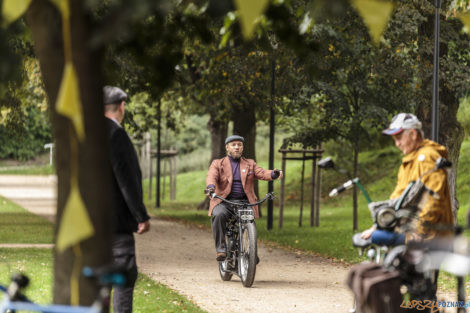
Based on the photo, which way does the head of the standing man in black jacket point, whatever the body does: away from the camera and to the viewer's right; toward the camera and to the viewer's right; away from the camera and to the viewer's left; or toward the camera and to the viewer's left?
away from the camera and to the viewer's right

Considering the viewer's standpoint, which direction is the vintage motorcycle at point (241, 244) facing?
facing the viewer

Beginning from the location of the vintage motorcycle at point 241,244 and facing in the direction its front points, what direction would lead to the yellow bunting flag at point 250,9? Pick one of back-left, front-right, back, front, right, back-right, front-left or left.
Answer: front

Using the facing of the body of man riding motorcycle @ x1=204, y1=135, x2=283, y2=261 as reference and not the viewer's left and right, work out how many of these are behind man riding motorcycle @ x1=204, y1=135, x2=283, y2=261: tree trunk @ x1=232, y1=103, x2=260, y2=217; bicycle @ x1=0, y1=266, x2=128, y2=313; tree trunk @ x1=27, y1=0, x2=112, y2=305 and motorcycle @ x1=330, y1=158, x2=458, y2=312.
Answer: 1

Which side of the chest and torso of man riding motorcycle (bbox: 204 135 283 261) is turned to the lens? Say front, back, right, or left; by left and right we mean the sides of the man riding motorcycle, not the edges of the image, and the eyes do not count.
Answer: front

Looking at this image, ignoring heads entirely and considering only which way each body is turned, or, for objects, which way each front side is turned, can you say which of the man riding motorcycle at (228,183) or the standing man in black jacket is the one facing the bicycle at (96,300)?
the man riding motorcycle

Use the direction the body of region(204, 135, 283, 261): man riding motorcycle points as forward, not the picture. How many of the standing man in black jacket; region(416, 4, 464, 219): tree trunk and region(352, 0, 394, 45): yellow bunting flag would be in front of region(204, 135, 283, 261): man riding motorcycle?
2

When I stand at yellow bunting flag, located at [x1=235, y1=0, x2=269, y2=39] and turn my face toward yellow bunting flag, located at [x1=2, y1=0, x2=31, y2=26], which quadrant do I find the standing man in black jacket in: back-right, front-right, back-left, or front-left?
front-right

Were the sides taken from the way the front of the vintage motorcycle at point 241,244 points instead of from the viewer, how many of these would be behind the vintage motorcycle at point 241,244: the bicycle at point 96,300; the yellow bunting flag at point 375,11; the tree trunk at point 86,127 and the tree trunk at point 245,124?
1

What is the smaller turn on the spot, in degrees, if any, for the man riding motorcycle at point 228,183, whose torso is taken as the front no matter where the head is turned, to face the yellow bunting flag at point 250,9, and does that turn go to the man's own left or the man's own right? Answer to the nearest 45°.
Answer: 0° — they already face it

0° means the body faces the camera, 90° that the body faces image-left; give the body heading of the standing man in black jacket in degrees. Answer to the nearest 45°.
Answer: approximately 225°

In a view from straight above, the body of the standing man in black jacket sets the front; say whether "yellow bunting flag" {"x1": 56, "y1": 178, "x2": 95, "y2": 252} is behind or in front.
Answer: behind

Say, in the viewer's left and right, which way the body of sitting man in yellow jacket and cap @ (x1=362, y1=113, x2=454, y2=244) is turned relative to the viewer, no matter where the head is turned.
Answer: facing the viewer and to the left of the viewer

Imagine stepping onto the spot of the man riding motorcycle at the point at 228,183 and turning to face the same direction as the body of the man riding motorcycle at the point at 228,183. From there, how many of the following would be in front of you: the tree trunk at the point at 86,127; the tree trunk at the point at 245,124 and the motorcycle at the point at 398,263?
2

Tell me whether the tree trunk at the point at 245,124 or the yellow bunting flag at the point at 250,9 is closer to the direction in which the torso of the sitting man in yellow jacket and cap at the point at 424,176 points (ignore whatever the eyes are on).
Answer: the yellow bunting flag

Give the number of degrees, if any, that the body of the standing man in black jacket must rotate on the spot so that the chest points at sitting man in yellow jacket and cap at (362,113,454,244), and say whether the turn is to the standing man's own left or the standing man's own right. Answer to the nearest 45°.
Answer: approximately 45° to the standing man's own right
